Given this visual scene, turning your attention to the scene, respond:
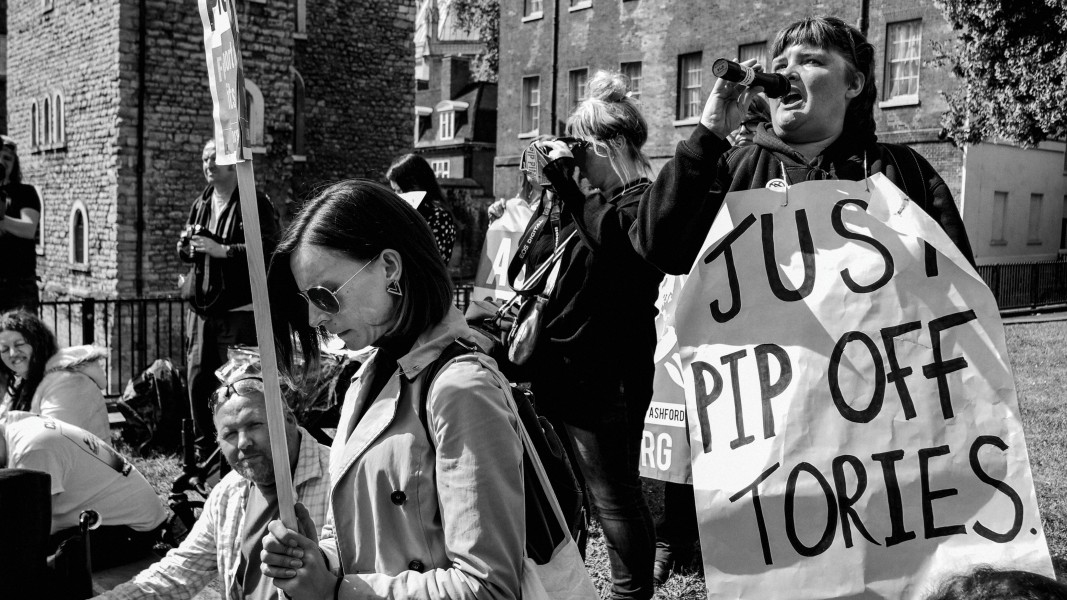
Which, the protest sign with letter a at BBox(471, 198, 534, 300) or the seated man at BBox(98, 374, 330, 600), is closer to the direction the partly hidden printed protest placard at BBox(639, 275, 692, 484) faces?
the seated man

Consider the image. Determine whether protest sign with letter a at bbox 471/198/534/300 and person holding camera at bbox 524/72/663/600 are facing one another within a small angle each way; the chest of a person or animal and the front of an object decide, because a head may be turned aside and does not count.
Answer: no

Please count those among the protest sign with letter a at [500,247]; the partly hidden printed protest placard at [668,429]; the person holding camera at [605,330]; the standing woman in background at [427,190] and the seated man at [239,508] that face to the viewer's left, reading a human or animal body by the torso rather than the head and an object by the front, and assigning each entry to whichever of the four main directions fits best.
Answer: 2

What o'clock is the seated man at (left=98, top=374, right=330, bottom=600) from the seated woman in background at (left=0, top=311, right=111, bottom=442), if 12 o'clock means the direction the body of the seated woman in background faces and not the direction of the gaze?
The seated man is roughly at 10 o'clock from the seated woman in background.

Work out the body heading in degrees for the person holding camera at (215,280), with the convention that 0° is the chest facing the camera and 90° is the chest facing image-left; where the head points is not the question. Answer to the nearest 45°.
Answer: approximately 45°

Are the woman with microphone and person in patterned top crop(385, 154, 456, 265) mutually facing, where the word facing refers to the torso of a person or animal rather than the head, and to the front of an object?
no

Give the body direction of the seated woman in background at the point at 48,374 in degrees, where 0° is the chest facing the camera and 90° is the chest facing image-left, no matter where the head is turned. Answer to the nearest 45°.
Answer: approximately 45°

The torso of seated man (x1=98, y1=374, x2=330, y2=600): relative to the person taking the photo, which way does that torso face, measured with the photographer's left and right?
facing the viewer

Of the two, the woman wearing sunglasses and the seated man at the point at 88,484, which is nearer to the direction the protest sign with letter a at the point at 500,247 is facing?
the woman wearing sunglasses

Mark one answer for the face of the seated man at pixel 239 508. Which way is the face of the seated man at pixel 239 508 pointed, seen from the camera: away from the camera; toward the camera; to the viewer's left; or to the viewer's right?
toward the camera

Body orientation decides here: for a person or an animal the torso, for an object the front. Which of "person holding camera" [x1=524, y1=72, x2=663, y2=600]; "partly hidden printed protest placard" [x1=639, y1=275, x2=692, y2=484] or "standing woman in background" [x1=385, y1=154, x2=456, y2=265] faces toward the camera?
the partly hidden printed protest placard

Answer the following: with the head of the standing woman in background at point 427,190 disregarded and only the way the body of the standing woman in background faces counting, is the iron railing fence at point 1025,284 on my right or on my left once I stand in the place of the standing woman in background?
on my right

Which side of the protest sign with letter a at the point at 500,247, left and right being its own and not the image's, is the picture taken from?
front

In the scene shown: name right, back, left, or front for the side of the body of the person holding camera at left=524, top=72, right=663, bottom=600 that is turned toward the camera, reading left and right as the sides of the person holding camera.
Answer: left

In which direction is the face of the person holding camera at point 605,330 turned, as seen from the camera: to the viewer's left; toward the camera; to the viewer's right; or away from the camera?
to the viewer's left

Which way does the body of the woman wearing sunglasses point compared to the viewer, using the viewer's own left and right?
facing the viewer and to the left of the viewer
